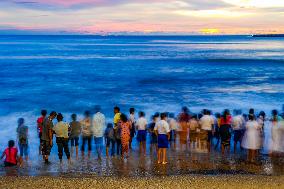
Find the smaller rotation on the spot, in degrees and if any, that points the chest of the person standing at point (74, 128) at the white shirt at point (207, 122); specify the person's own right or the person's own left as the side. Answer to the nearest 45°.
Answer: approximately 90° to the person's own right

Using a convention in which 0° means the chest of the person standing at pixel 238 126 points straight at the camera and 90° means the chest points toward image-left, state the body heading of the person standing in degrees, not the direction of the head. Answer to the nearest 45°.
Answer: approximately 180°

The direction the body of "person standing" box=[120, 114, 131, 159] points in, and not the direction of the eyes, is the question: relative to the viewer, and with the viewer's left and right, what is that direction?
facing away from the viewer

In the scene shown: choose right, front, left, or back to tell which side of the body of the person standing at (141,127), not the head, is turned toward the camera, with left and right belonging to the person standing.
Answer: back

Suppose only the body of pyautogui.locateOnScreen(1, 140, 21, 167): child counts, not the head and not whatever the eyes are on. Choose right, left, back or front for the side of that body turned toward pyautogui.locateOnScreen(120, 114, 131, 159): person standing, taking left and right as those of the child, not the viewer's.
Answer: right

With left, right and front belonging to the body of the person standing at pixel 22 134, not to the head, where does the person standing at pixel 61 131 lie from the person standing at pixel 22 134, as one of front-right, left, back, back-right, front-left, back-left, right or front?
back-right

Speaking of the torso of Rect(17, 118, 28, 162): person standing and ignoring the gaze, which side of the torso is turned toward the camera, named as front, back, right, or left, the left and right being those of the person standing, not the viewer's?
back

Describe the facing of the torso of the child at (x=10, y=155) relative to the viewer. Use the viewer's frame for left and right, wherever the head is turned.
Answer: facing away from the viewer

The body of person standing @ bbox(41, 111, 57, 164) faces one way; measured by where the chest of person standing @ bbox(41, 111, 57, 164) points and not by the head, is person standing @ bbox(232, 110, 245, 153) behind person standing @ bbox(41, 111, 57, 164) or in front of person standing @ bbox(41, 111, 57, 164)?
in front

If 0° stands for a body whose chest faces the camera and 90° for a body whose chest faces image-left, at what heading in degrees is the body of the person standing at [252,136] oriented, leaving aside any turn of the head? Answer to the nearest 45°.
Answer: approximately 180°
